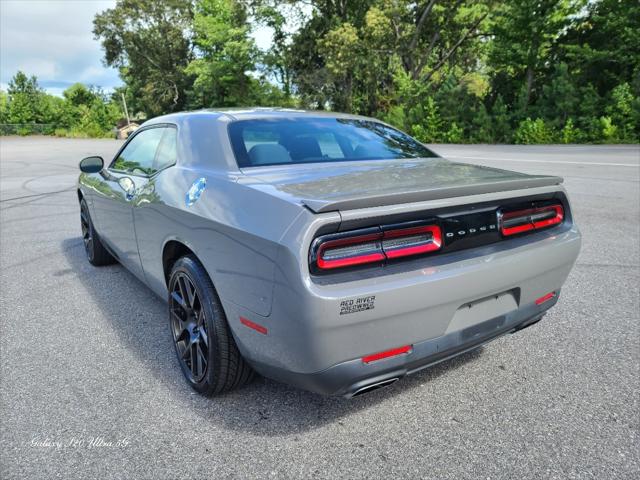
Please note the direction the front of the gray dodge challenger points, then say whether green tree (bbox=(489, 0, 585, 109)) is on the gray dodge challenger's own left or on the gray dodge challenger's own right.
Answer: on the gray dodge challenger's own right

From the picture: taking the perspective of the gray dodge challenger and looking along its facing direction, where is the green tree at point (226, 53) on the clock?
The green tree is roughly at 1 o'clock from the gray dodge challenger.

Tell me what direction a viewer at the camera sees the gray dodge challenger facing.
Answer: facing away from the viewer and to the left of the viewer

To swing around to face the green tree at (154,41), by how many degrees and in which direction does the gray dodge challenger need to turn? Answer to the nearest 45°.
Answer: approximately 45° to its right

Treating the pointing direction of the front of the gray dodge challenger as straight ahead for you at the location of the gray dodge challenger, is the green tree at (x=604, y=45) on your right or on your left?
on your right

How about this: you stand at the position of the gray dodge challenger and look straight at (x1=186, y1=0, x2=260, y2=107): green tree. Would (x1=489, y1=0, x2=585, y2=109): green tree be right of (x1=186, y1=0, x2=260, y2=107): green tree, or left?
right
